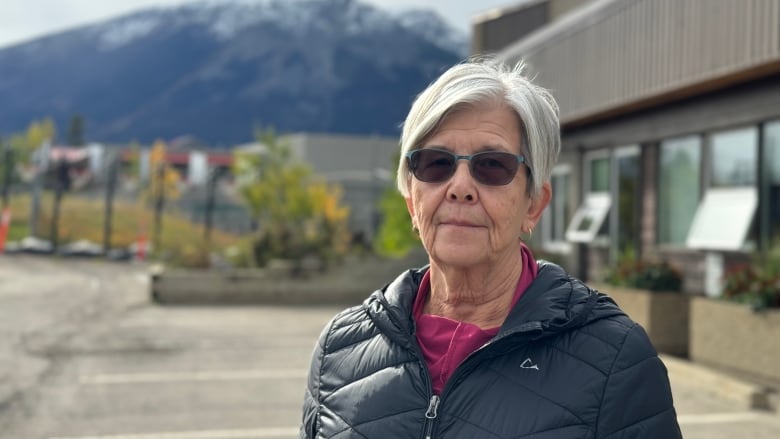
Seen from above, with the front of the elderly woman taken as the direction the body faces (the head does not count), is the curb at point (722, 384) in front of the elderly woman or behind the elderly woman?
behind

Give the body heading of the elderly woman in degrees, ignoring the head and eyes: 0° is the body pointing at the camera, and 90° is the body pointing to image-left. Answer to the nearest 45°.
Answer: approximately 45°

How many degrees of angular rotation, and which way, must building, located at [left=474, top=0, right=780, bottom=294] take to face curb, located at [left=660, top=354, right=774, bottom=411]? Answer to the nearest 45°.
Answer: approximately 45° to its left

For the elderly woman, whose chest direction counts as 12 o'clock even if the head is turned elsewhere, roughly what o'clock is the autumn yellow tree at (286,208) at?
The autumn yellow tree is roughly at 4 o'clock from the elderly woman.

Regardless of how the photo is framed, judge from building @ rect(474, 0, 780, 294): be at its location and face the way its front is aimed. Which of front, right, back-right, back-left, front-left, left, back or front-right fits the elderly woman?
front-left

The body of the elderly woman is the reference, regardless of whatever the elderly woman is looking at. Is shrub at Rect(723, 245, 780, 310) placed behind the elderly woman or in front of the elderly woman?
behind

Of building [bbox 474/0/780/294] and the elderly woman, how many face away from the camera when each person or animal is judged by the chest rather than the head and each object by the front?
0
